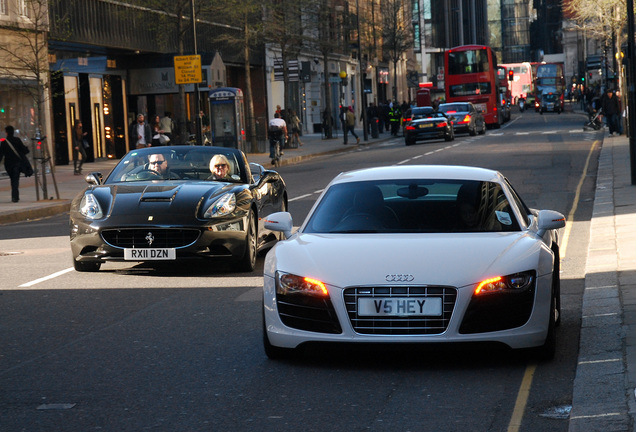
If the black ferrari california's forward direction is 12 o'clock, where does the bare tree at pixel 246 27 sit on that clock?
The bare tree is roughly at 6 o'clock from the black ferrari california.

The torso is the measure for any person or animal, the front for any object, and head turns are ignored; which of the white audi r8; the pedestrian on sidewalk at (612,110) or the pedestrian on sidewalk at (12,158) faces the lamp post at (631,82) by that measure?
the pedestrian on sidewalk at (612,110)

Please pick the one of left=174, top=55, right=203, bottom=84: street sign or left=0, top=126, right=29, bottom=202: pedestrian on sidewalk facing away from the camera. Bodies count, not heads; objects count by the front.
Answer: the pedestrian on sidewalk

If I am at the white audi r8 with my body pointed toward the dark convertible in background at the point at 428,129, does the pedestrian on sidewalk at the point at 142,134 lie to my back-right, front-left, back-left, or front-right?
front-left

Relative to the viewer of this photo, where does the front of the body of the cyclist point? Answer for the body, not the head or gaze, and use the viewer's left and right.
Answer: facing away from the viewer

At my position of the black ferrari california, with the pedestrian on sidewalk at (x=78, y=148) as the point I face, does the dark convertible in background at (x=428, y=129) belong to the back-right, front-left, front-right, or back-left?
front-right

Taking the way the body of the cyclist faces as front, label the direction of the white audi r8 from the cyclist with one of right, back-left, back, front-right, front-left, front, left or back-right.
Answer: back

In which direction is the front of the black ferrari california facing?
toward the camera

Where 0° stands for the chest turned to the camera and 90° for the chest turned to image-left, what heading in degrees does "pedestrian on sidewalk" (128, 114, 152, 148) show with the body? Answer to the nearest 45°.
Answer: approximately 0°

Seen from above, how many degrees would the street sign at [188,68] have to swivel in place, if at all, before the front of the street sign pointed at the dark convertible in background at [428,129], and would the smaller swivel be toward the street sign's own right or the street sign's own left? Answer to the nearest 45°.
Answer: approximately 135° to the street sign's own left

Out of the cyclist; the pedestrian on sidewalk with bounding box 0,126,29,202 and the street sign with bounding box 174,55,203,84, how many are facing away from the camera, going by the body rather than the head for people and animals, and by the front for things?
2

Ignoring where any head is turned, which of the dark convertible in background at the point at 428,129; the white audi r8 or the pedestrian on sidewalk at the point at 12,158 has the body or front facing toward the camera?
the white audi r8

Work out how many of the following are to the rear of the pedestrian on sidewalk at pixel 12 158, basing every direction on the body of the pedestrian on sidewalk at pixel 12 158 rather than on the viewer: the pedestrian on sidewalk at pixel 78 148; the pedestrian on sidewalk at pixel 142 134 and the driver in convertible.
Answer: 1

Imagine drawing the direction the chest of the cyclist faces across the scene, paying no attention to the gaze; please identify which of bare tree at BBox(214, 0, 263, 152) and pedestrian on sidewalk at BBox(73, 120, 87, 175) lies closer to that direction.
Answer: the bare tree

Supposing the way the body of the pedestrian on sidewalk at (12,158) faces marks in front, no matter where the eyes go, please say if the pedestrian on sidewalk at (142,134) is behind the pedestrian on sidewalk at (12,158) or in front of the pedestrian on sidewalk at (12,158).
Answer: in front
